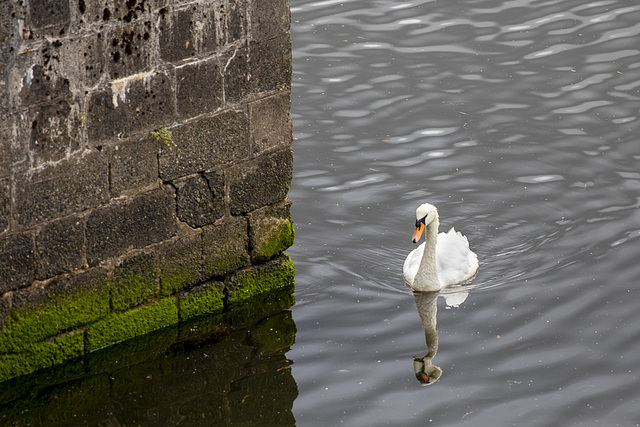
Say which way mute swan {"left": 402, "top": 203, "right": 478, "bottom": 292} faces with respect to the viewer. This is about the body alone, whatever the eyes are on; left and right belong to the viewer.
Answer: facing the viewer and to the left of the viewer
